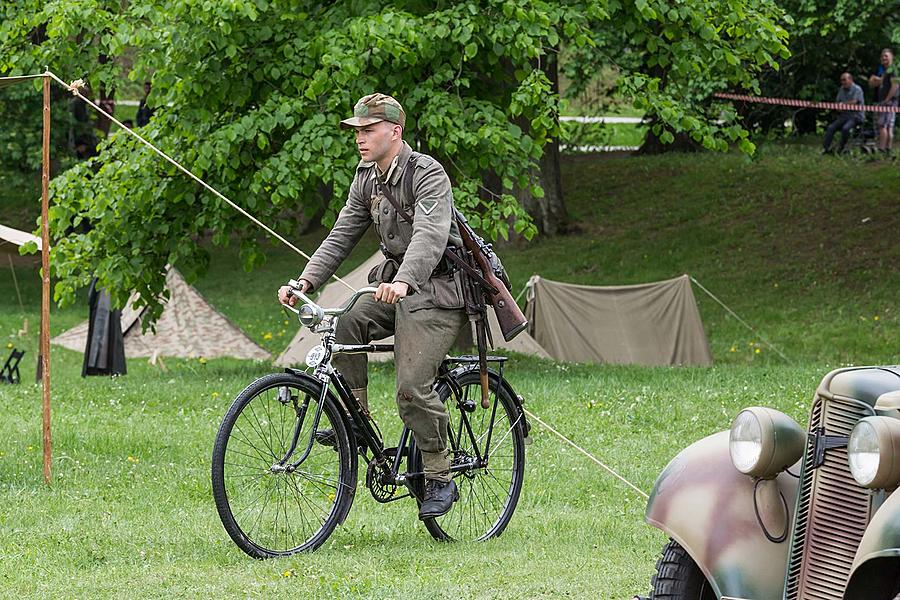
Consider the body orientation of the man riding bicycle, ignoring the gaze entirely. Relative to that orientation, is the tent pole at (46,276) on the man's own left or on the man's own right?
on the man's own right

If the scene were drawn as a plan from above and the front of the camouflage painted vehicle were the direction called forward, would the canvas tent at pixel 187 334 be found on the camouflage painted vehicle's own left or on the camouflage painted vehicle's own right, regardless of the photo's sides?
on the camouflage painted vehicle's own right

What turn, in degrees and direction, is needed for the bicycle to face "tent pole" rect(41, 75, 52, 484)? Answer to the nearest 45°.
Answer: approximately 90° to its right

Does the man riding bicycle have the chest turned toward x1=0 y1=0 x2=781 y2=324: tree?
no

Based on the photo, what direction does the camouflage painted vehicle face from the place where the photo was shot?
facing the viewer and to the left of the viewer

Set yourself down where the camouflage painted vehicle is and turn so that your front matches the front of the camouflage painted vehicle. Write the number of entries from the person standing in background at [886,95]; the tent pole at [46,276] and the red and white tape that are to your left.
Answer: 0

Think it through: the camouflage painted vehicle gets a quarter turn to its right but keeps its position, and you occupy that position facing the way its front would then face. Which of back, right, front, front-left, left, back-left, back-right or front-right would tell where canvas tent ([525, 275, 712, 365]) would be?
front-right

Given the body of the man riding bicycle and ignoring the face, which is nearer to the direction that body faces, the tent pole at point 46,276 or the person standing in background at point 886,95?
the tent pole

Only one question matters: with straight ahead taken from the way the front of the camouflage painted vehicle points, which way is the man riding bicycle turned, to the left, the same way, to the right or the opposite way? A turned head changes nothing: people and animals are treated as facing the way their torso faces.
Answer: the same way

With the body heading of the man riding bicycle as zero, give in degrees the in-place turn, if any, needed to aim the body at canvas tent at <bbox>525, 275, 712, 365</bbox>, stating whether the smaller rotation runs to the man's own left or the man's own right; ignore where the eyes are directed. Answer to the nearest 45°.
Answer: approximately 135° to the man's own right

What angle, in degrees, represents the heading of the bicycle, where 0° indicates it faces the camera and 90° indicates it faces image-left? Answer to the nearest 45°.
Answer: approximately 45°

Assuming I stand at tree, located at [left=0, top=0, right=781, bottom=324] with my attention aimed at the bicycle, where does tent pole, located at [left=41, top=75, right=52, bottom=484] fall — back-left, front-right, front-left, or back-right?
front-right

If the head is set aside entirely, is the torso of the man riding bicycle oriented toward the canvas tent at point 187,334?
no

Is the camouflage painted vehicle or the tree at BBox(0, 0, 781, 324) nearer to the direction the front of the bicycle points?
the camouflage painted vehicle

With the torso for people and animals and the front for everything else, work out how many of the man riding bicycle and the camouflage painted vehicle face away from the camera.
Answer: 0

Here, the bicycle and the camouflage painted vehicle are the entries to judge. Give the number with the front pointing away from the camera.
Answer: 0
